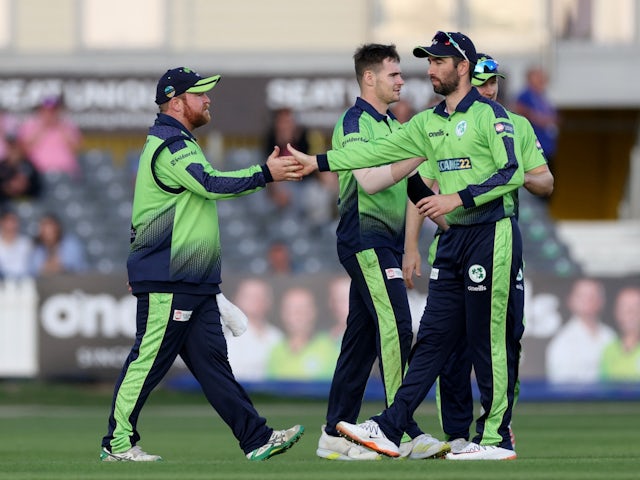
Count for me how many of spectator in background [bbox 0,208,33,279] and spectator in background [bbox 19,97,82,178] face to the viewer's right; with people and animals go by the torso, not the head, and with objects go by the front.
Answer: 0

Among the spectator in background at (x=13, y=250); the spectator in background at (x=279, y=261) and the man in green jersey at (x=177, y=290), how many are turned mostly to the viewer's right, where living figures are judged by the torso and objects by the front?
1

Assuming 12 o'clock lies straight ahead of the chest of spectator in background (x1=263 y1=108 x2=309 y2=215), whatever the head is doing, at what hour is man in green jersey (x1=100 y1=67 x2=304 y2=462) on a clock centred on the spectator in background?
The man in green jersey is roughly at 12 o'clock from the spectator in background.

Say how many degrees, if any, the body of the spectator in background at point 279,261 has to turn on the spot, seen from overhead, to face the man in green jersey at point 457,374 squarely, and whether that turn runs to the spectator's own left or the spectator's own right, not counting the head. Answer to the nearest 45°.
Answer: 0° — they already face them

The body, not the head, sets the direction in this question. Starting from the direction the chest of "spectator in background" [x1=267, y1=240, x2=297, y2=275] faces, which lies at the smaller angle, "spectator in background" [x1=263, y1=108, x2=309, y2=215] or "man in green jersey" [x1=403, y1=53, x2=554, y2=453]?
the man in green jersey

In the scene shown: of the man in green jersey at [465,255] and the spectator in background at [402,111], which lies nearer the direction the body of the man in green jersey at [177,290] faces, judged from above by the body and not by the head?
the man in green jersey

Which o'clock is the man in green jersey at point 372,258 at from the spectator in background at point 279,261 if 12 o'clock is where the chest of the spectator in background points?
The man in green jersey is roughly at 12 o'clock from the spectator in background.

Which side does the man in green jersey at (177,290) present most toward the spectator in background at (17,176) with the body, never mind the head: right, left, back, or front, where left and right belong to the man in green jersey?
left

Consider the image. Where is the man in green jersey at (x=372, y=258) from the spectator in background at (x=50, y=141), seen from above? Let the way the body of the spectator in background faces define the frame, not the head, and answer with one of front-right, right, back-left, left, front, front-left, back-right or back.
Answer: front

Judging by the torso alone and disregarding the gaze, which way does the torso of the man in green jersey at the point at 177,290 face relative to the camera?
to the viewer's right

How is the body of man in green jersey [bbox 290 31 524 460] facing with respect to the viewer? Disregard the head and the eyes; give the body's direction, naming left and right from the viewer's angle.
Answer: facing the viewer and to the left of the viewer

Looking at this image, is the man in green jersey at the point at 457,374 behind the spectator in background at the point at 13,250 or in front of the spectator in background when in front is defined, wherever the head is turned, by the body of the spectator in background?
in front

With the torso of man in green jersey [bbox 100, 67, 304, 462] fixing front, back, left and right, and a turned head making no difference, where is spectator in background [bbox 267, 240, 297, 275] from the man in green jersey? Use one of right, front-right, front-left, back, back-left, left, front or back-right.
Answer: left

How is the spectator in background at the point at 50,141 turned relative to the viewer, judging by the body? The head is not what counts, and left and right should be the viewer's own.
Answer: facing the viewer

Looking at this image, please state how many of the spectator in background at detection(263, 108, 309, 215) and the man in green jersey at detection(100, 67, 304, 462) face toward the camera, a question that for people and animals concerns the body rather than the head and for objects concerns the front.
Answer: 1

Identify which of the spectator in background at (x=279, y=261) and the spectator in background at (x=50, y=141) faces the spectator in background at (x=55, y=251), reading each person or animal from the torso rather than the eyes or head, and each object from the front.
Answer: the spectator in background at (x=50, y=141)

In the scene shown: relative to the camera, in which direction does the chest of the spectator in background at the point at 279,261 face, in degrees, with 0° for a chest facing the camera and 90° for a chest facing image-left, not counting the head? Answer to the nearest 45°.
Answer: approximately 0°

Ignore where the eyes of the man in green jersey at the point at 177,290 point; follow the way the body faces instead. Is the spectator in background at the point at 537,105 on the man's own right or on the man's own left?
on the man's own left

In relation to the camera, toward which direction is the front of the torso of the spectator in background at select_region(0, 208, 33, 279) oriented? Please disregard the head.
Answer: toward the camera
